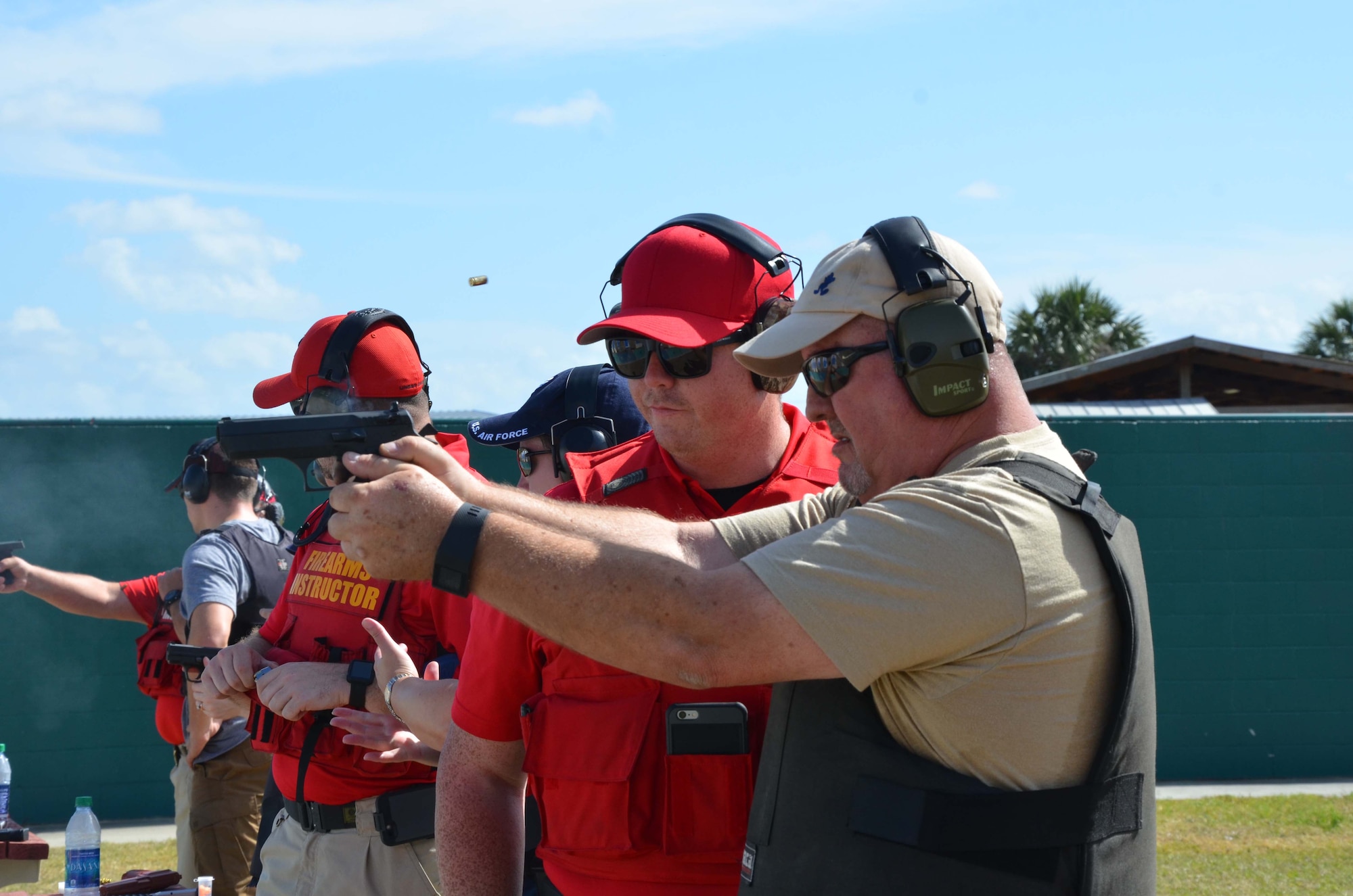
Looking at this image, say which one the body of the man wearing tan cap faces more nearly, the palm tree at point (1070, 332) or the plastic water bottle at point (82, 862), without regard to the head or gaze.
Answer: the plastic water bottle

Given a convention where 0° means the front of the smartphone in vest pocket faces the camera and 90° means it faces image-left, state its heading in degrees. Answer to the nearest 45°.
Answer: approximately 180°

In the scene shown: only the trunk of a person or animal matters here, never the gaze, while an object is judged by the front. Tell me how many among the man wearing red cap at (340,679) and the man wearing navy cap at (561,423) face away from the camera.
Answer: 0

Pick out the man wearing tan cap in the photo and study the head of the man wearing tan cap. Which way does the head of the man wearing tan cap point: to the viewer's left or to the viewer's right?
to the viewer's left

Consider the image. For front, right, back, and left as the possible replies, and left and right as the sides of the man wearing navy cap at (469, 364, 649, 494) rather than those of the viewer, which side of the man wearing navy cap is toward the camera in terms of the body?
left

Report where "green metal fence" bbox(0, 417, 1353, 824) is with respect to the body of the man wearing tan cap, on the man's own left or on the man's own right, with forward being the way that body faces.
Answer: on the man's own right

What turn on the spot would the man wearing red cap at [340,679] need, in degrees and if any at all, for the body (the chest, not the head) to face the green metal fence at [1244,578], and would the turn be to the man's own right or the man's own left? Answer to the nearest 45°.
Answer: approximately 180°

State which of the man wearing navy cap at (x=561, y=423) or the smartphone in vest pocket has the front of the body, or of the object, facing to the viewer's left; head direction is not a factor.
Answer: the man wearing navy cap

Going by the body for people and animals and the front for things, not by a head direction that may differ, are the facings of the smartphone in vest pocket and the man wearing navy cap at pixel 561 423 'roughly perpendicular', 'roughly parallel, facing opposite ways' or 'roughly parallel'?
roughly perpendicular

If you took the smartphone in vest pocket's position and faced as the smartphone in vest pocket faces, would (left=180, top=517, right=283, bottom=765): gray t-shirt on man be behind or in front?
in front

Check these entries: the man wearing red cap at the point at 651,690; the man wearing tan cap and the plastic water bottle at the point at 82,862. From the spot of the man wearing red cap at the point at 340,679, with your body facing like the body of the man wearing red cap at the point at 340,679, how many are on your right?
1

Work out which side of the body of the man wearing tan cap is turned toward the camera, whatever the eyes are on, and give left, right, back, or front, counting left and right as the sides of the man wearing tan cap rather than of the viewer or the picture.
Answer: left

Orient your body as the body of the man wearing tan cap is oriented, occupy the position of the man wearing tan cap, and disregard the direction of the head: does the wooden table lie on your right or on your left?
on your right

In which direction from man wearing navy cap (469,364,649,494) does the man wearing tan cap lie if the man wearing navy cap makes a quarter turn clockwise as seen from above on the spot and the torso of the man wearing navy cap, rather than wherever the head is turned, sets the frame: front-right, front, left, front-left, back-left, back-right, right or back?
back

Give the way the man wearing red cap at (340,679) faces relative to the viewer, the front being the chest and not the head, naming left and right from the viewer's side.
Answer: facing the viewer and to the left of the viewer

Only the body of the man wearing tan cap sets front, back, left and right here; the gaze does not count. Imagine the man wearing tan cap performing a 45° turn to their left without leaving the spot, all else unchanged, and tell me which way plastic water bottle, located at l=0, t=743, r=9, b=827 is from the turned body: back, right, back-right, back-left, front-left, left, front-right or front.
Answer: right
